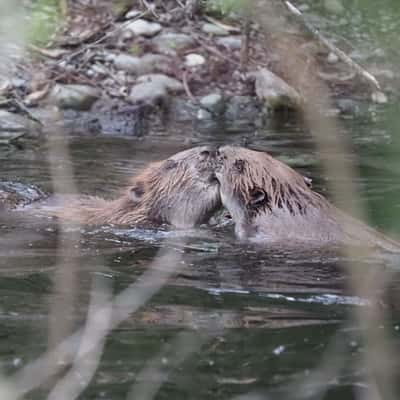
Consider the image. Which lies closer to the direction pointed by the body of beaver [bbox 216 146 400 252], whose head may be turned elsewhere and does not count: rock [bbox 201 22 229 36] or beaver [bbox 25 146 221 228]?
the beaver

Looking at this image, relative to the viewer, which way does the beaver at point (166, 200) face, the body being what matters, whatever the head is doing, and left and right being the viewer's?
facing to the right of the viewer

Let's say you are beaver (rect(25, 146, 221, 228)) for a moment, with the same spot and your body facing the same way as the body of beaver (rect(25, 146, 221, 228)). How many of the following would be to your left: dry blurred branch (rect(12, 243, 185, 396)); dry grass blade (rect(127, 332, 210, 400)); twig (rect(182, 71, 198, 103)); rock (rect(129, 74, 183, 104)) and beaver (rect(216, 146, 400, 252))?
2

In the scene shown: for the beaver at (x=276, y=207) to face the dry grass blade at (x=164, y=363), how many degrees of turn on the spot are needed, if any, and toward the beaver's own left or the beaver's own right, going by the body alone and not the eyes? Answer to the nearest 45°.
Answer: approximately 90° to the beaver's own left

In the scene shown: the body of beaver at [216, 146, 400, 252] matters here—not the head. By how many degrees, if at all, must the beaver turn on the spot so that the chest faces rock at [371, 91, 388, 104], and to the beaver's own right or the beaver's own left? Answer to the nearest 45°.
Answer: approximately 135° to the beaver's own right

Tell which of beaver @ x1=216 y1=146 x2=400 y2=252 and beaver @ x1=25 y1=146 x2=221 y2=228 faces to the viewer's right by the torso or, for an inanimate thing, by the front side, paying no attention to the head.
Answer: beaver @ x1=25 y1=146 x2=221 y2=228

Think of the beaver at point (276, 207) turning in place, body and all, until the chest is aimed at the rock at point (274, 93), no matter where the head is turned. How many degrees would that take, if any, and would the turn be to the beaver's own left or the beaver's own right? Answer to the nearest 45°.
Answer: approximately 90° to the beaver's own right

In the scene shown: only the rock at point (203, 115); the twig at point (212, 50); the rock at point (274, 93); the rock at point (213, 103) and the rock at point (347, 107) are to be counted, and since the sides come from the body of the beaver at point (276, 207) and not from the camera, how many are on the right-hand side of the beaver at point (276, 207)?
5

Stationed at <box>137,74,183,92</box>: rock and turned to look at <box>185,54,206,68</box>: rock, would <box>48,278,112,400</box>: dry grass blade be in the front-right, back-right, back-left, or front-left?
back-right

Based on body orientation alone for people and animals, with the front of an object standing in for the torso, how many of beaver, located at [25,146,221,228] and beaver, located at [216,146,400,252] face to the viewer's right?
1

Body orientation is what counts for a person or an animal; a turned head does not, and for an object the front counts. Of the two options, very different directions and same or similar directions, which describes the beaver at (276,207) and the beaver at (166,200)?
very different directions

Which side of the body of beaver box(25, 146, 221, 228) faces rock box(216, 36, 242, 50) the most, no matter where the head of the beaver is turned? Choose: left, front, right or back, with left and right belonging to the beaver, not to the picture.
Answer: left

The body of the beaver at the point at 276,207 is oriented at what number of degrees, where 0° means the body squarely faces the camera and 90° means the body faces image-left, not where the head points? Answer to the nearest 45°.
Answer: approximately 90°

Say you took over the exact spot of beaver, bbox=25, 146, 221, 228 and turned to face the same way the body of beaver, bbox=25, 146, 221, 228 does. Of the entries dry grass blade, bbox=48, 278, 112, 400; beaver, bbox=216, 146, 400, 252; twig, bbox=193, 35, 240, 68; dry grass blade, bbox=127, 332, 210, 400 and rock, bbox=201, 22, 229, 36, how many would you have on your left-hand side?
2
